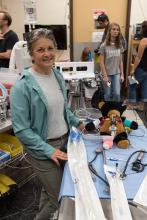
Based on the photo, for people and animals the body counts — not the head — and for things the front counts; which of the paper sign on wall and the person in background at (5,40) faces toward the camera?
the paper sign on wall

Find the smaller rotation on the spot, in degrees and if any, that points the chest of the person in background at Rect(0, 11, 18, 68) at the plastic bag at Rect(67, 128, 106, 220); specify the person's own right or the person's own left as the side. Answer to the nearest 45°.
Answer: approximately 90° to the person's own left

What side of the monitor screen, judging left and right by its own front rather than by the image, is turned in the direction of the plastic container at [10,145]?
front

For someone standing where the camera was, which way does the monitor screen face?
facing the viewer

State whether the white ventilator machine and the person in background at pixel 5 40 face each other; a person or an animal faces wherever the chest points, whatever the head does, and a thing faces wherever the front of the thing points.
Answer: no

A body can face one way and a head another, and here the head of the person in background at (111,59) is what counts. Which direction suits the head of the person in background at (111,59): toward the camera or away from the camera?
toward the camera

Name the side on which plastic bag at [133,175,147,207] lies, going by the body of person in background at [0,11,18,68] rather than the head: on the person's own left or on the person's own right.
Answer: on the person's own left

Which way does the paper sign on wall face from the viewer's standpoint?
toward the camera

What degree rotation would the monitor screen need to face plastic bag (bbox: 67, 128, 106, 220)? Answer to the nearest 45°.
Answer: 0° — it already faces it

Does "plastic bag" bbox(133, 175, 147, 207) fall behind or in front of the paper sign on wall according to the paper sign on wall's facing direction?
in front

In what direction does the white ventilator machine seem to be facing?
toward the camera

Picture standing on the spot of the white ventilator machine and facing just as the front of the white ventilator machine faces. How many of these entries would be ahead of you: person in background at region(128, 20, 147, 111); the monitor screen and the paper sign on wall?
0

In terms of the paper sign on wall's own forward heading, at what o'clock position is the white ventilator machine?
The white ventilator machine is roughly at 12 o'clock from the paper sign on wall.

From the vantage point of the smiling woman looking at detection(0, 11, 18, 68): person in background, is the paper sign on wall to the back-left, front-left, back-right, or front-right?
front-right
